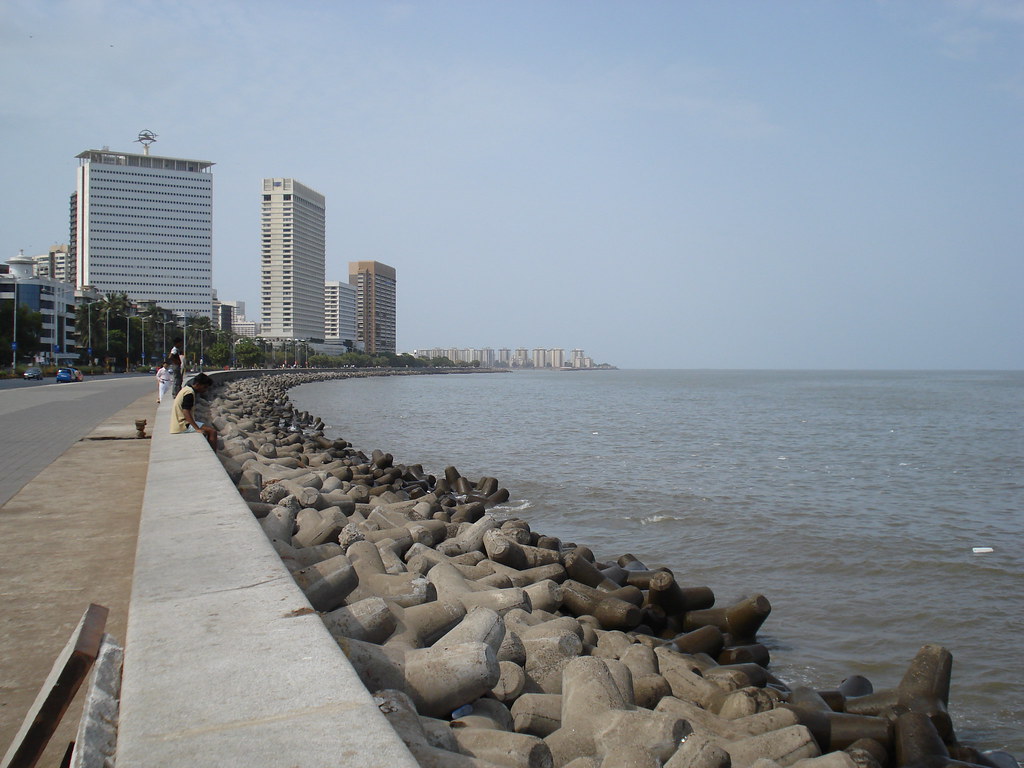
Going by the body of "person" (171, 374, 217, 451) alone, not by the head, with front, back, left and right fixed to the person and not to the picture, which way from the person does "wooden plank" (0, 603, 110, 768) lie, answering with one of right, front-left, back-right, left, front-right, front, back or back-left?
right

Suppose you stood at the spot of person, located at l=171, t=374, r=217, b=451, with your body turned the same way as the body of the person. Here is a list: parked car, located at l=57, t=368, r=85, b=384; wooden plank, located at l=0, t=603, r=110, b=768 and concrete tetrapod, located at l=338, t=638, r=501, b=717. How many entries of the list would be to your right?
2

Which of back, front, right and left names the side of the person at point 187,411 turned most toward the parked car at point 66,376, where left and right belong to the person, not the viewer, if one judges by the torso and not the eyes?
left

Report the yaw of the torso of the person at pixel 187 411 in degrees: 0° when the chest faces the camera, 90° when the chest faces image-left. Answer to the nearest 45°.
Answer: approximately 270°

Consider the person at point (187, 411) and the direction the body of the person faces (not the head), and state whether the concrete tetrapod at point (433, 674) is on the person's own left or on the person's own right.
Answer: on the person's own right
